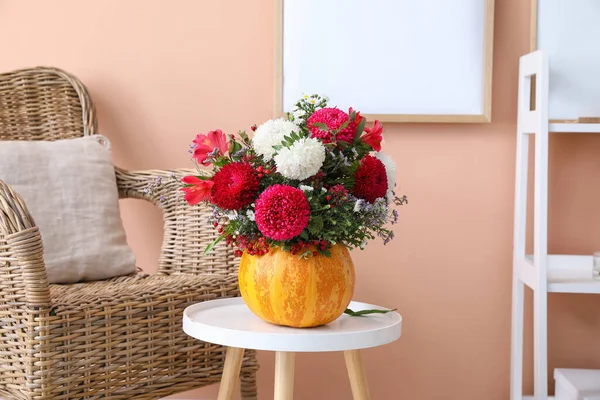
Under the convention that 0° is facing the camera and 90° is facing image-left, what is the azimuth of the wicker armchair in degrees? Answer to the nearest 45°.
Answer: approximately 315°

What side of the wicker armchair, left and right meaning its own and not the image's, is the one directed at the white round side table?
front

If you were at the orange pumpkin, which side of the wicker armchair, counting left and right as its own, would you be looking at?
front

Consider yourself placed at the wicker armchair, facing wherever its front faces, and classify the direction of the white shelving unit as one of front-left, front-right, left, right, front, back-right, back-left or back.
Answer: front-left
